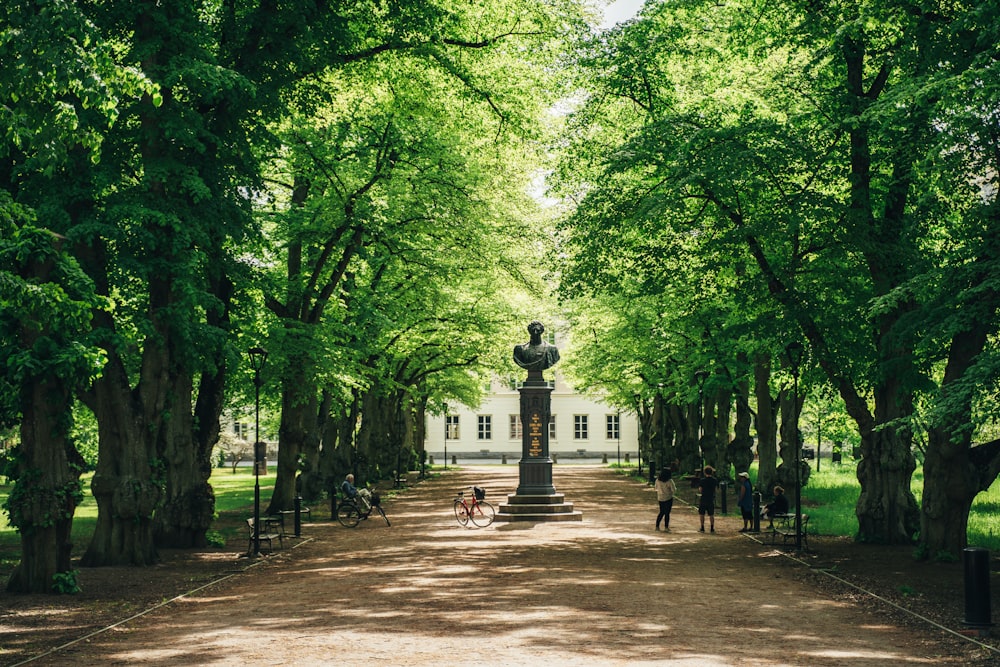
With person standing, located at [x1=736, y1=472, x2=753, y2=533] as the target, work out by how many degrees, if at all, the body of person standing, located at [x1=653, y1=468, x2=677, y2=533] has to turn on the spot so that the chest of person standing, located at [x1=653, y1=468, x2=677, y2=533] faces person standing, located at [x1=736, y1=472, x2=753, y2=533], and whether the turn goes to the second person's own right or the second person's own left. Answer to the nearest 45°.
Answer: approximately 90° to the second person's own right

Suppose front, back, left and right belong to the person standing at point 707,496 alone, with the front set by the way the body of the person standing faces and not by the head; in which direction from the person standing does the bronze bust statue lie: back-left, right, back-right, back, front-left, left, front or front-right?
front-left

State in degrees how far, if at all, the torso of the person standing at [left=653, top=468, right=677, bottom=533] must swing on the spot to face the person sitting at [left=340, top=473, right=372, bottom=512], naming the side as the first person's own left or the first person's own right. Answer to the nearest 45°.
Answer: approximately 90° to the first person's own left

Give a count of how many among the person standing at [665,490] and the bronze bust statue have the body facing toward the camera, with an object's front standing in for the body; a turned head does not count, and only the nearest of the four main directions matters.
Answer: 1

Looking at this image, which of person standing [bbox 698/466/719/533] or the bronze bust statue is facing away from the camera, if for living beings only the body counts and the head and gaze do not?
the person standing

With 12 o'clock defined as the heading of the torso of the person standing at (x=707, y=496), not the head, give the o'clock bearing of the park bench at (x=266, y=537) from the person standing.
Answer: The park bench is roughly at 8 o'clock from the person standing.

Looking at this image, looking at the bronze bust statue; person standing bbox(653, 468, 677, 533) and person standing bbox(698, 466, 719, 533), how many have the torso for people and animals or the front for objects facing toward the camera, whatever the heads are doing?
1

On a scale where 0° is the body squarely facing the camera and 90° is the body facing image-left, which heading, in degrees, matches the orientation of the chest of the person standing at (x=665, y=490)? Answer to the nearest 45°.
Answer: approximately 180°

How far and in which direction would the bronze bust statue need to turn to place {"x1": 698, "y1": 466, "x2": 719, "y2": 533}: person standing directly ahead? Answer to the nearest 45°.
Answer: approximately 45° to its left

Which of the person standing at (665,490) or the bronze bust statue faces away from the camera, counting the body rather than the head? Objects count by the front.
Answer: the person standing

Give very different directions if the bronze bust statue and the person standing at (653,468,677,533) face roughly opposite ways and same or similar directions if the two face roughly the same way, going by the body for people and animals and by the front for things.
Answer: very different directions

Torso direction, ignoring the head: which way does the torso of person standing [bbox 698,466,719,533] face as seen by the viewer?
away from the camera

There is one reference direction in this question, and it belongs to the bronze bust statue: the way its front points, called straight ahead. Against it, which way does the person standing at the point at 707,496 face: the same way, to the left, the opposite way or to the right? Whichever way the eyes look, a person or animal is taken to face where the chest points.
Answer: the opposite way
